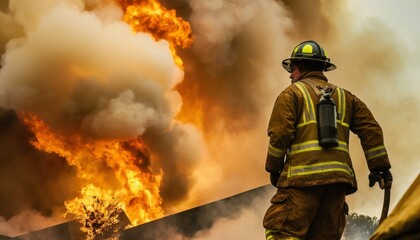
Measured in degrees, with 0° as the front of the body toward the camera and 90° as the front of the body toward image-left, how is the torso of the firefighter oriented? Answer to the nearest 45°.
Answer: approximately 135°

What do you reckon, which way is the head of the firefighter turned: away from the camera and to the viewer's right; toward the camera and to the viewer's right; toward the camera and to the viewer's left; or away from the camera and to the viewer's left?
away from the camera and to the viewer's left
